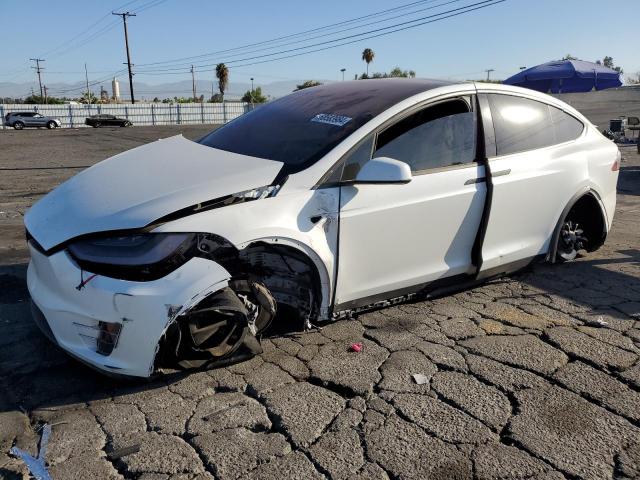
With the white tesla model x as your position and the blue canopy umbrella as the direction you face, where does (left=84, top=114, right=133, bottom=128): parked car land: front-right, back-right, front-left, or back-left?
front-left

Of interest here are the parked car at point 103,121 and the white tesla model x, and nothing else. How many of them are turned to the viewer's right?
1

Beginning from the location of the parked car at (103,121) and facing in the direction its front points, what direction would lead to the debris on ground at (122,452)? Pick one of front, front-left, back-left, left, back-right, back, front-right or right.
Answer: right

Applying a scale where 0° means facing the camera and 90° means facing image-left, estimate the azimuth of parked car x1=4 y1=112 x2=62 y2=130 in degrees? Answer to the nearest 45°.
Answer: approximately 270°

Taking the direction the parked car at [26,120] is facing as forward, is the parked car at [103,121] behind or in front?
in front

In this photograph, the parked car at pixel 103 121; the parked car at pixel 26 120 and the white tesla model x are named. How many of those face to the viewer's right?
2

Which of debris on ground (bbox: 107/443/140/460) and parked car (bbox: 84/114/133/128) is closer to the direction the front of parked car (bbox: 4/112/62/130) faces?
the parked car

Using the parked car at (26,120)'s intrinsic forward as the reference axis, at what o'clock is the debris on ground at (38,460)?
The debris on ground is roughly at 3 o'clock from the parked car.

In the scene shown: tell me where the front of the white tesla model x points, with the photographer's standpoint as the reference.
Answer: facing the viewer and to the left of the viewer

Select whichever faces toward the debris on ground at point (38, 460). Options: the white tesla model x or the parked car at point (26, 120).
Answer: the white tesla model x

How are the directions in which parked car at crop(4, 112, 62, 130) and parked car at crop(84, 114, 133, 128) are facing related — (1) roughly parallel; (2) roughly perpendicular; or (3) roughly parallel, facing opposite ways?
roughly parallel

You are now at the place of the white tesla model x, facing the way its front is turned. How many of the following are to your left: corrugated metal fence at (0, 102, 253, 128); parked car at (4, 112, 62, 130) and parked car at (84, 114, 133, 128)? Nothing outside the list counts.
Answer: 0

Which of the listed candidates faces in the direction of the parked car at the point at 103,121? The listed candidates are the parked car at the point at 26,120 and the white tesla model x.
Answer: the parked car at the point at 26,120
